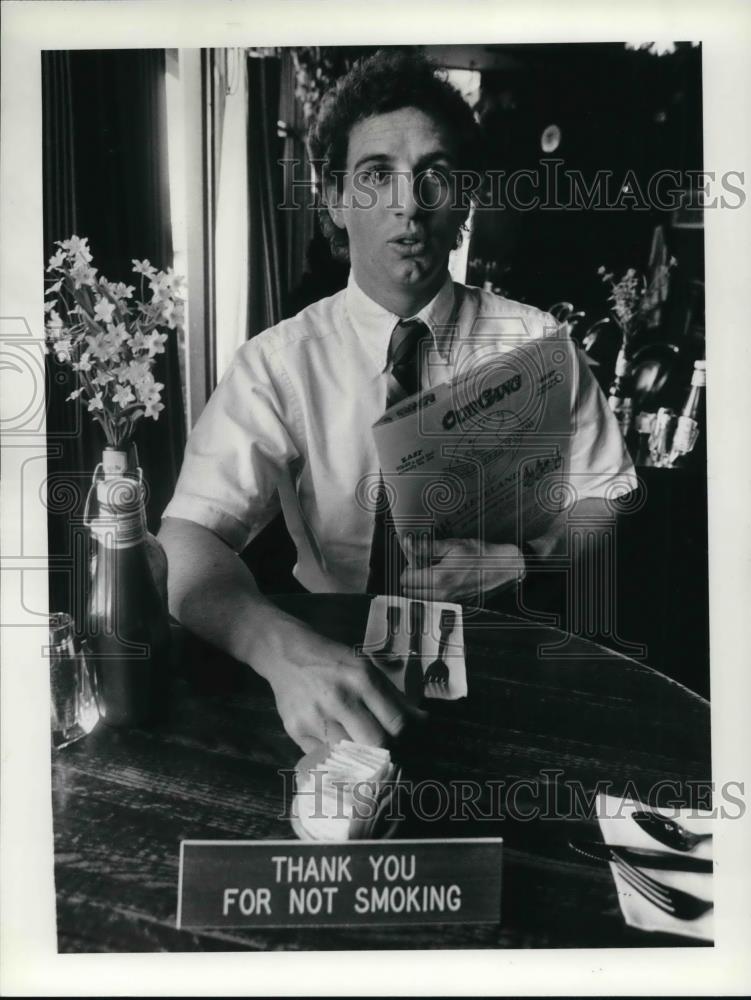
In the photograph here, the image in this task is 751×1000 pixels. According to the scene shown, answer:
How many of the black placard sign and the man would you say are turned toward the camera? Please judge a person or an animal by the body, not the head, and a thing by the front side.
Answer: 2

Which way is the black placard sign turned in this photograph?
toward the camera

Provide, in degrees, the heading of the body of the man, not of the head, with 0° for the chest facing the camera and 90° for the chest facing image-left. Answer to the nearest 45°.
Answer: approximately 0°
